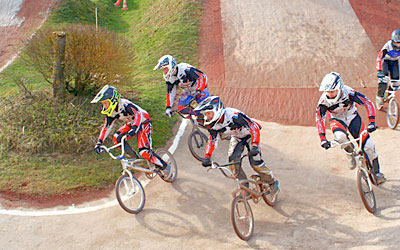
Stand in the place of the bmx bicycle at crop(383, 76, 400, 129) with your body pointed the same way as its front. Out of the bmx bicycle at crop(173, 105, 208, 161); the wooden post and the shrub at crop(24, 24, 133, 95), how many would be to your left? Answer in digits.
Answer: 0

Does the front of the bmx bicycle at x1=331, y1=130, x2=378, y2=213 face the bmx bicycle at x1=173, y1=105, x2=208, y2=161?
no

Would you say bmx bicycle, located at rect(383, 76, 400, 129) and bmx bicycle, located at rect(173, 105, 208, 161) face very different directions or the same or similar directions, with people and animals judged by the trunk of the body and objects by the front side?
same or similar directions

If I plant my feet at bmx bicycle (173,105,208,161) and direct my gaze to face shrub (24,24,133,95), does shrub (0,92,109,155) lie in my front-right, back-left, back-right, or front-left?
front-left

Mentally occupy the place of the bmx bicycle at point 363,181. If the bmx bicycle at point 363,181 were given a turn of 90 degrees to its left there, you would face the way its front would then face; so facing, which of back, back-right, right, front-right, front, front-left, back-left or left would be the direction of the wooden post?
back

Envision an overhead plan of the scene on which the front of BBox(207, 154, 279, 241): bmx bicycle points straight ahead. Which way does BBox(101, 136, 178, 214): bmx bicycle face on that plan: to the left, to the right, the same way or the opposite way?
the same way

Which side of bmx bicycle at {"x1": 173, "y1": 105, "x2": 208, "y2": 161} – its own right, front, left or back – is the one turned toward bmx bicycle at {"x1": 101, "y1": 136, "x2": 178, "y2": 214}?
front

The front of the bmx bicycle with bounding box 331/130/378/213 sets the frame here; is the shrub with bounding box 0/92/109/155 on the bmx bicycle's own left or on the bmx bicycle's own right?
on the bmx bicycle's own right

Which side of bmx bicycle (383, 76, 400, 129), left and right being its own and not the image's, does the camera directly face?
front

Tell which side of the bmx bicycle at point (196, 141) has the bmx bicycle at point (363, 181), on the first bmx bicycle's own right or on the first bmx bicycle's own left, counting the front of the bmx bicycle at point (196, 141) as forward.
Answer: on the first bmx bicycle's own left

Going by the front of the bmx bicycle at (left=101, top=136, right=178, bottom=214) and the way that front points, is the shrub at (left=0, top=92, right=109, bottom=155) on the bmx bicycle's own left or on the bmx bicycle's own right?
on the bmx bicycle's own right

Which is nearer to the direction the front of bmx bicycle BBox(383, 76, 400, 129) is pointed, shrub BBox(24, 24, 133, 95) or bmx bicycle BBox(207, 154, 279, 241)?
the bmx bicycle

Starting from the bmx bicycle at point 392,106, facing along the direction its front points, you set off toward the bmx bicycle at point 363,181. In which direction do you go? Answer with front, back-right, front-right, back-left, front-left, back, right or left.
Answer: front

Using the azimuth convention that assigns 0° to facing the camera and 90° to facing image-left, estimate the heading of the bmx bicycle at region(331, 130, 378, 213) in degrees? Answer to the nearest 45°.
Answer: approximately 0°

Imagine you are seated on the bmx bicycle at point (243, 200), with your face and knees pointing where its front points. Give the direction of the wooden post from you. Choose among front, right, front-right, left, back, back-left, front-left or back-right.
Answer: right

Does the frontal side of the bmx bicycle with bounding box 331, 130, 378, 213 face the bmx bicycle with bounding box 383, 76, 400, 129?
no

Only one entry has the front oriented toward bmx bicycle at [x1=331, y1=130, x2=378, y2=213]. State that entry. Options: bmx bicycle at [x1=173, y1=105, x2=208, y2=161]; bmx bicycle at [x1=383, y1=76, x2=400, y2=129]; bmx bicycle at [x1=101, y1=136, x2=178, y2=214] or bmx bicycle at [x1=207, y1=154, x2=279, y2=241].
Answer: bmx bicycle at [x1=383, y1=76, x2=400, y2=129]

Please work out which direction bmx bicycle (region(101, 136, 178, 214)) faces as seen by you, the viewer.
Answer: facing the viewer and to the left of the viewer

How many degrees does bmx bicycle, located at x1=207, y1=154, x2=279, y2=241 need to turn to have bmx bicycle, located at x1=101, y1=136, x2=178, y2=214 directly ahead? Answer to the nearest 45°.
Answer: approximately 45° to its right

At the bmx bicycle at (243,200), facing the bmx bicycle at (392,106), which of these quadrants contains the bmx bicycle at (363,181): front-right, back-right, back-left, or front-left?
front-right

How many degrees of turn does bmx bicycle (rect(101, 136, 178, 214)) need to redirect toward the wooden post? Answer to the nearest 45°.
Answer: approximately 90° to its right

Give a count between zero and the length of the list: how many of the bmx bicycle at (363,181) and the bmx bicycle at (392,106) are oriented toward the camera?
2
